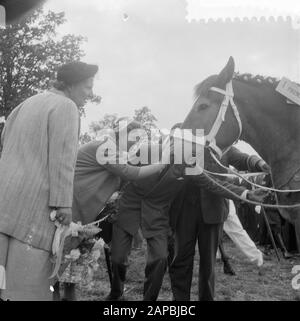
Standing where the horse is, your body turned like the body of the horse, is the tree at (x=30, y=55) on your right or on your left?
on your right

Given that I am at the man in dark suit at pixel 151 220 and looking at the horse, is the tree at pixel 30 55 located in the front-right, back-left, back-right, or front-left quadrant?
back-left

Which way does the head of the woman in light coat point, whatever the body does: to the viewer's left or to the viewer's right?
to the viewer's right

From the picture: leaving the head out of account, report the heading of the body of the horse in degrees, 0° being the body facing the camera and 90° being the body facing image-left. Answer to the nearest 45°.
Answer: approximately 90°

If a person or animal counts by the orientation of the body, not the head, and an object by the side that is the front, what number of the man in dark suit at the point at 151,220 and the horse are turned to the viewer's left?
1
